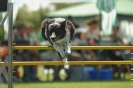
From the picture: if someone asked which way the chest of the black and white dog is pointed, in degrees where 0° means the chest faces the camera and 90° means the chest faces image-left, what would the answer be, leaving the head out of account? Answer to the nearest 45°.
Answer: approximately 0°

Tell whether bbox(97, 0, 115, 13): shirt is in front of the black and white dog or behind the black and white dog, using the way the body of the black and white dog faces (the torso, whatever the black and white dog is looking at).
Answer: behind

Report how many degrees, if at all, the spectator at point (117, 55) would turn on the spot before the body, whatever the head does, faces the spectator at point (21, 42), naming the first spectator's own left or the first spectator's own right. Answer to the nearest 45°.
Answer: approximately 45° to the first spectator's own right

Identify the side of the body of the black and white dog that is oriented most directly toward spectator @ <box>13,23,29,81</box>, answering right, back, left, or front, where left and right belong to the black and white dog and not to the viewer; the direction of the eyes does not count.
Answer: back

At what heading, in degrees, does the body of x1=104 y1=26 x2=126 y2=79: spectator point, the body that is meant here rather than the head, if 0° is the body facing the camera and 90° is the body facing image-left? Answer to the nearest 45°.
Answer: approximately 45°
